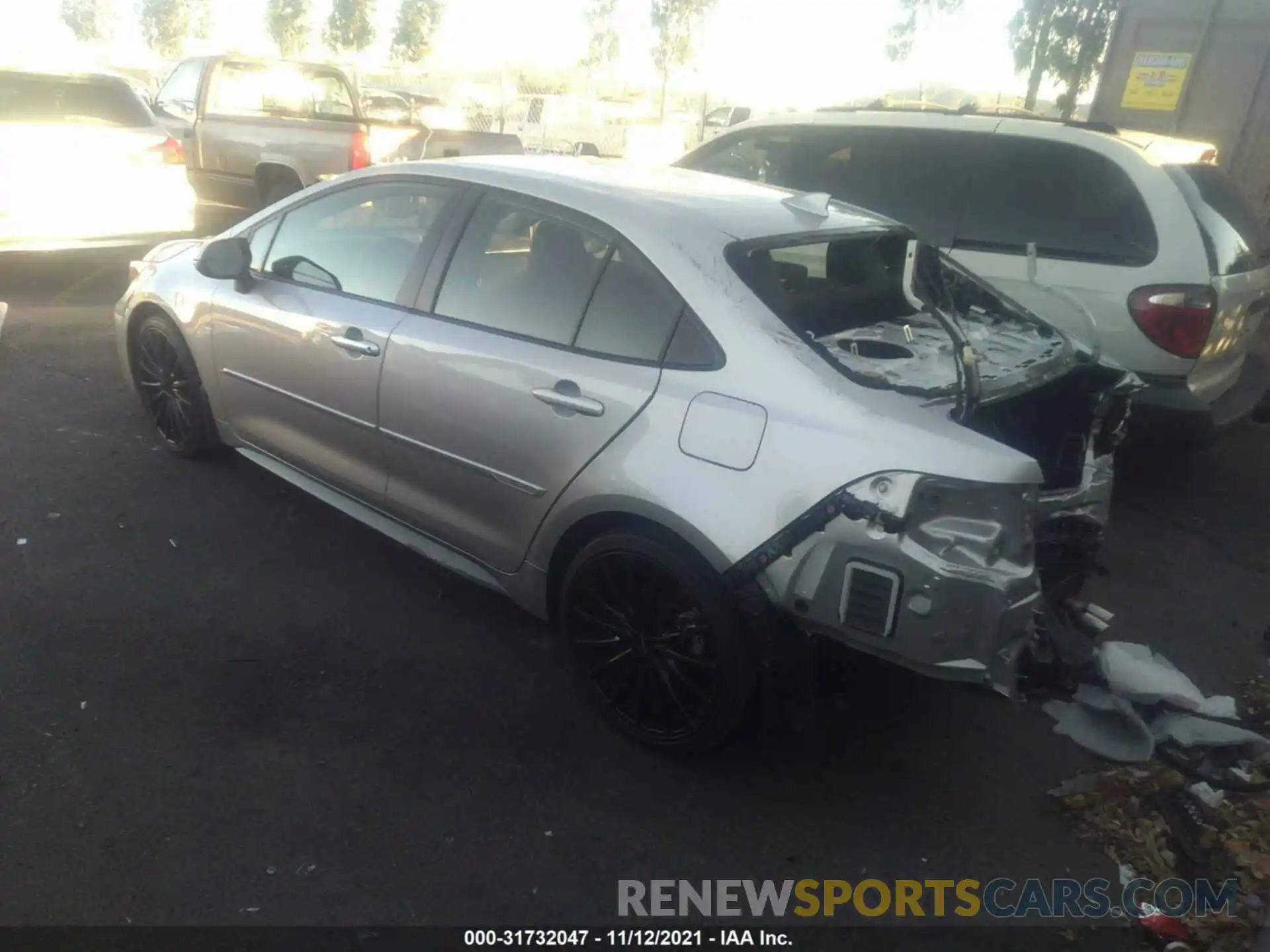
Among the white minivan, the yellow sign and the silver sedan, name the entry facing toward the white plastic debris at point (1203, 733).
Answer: the yellow sign

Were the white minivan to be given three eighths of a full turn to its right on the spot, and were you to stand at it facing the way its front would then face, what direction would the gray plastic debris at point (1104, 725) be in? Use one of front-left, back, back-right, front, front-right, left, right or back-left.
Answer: right

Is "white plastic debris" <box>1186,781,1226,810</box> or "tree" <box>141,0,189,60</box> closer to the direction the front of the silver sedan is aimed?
the tree

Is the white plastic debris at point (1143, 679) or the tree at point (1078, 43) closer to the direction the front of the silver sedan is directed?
the tree

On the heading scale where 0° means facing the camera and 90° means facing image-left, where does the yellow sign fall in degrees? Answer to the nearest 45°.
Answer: approximately 0°

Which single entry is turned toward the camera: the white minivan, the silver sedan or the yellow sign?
the yellow sign

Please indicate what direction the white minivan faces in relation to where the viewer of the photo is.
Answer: facing away from the viewer and to the left of the viewer

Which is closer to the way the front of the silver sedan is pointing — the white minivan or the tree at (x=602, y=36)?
the tree

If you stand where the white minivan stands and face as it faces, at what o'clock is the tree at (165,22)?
The tree is roughly at 12 o'clock from the white minivan.

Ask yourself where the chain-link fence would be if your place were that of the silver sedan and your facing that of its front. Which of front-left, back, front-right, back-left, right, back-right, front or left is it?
front-right

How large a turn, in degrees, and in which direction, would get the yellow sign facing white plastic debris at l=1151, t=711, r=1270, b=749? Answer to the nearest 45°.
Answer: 0° — it already faces it

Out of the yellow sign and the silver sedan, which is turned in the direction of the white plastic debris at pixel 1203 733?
the yellow sign

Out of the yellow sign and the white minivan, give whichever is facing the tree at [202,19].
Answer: the white minivan

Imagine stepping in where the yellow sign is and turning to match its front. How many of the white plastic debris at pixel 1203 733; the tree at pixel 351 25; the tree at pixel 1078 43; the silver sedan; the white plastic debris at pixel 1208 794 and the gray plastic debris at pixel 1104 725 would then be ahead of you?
4

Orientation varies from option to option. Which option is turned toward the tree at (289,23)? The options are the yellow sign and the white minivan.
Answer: the white minivan

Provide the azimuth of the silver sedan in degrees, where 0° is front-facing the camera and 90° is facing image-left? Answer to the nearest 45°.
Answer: approximately 135°

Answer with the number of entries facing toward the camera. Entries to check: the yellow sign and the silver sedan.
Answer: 1

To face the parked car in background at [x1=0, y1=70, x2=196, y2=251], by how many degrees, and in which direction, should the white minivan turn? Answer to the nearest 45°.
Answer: approximately 45° to its left

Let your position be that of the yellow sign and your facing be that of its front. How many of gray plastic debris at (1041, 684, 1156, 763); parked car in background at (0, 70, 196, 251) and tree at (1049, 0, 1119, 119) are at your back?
1
